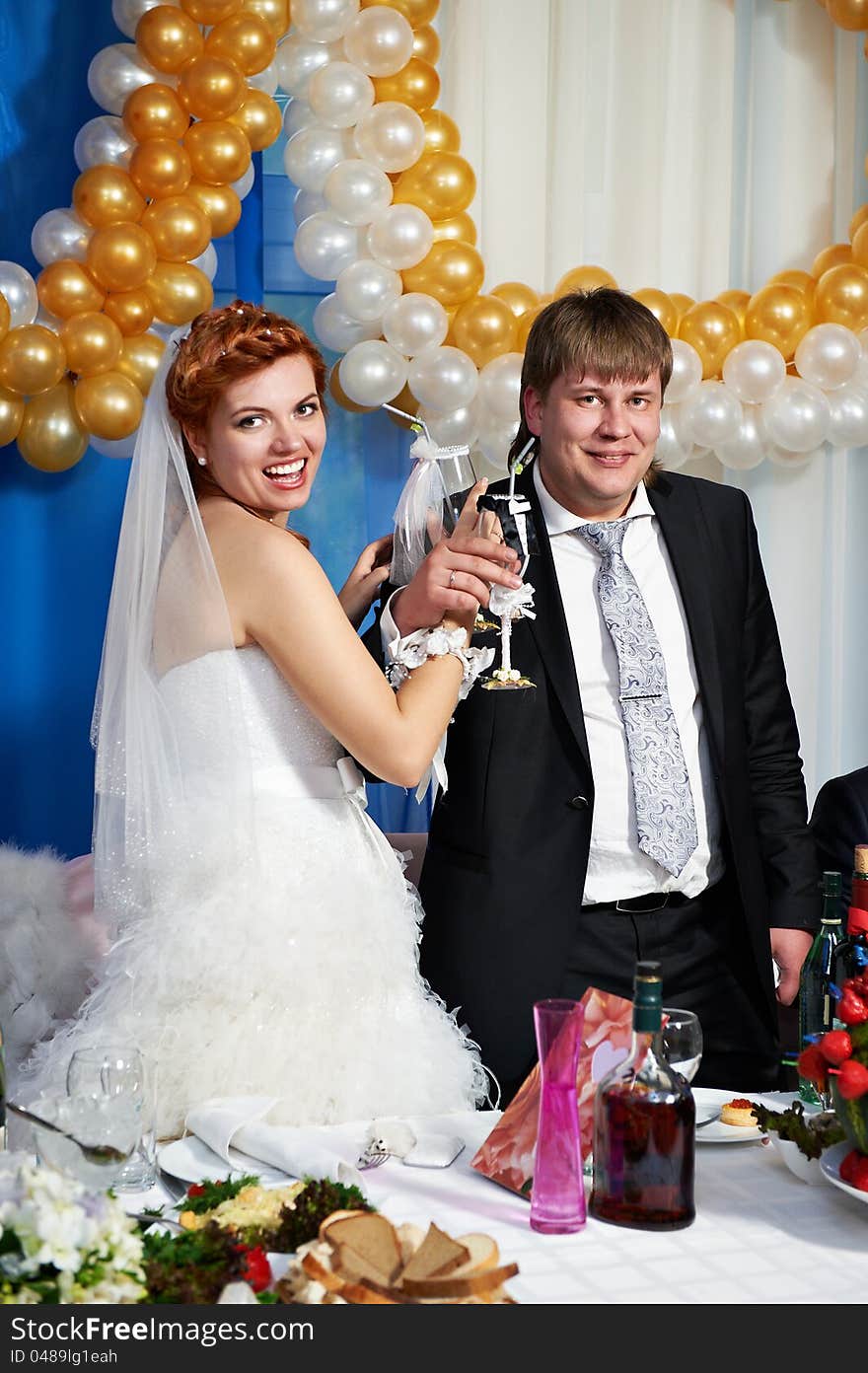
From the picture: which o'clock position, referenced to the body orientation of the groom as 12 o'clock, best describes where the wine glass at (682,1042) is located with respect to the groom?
The wine glass is roughly at 12 o'clock from the groom.

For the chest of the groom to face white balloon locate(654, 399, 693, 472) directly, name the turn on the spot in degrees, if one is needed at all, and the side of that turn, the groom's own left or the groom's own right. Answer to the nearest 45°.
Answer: approximately 180°

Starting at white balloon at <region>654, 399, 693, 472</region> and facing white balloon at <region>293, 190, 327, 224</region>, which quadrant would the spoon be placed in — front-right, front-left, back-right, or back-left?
front-left

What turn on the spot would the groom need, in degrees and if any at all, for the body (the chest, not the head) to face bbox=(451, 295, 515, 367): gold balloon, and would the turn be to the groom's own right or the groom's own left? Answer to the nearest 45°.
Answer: approximately 180°

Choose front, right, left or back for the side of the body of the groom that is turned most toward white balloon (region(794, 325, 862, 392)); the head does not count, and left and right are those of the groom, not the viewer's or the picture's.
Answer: back

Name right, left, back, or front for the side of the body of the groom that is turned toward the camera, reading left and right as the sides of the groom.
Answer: front

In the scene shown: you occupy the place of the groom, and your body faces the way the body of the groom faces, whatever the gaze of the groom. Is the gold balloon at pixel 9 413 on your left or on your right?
on your right

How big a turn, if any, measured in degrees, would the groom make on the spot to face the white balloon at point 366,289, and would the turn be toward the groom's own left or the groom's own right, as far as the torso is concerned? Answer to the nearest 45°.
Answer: approximately 135° to the groom's own right

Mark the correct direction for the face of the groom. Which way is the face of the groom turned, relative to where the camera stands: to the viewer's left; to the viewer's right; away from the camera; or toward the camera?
toward the camera

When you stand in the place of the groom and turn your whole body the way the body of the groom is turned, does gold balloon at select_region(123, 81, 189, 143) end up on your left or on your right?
on your right
